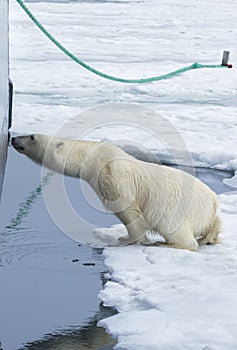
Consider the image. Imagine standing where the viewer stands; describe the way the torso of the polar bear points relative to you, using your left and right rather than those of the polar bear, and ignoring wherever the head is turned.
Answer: facing to the left of the viewer
